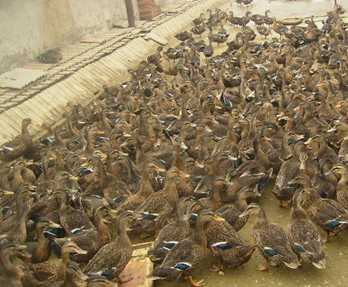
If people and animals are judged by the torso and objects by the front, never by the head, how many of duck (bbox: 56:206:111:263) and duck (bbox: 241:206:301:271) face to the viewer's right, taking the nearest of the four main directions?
1
